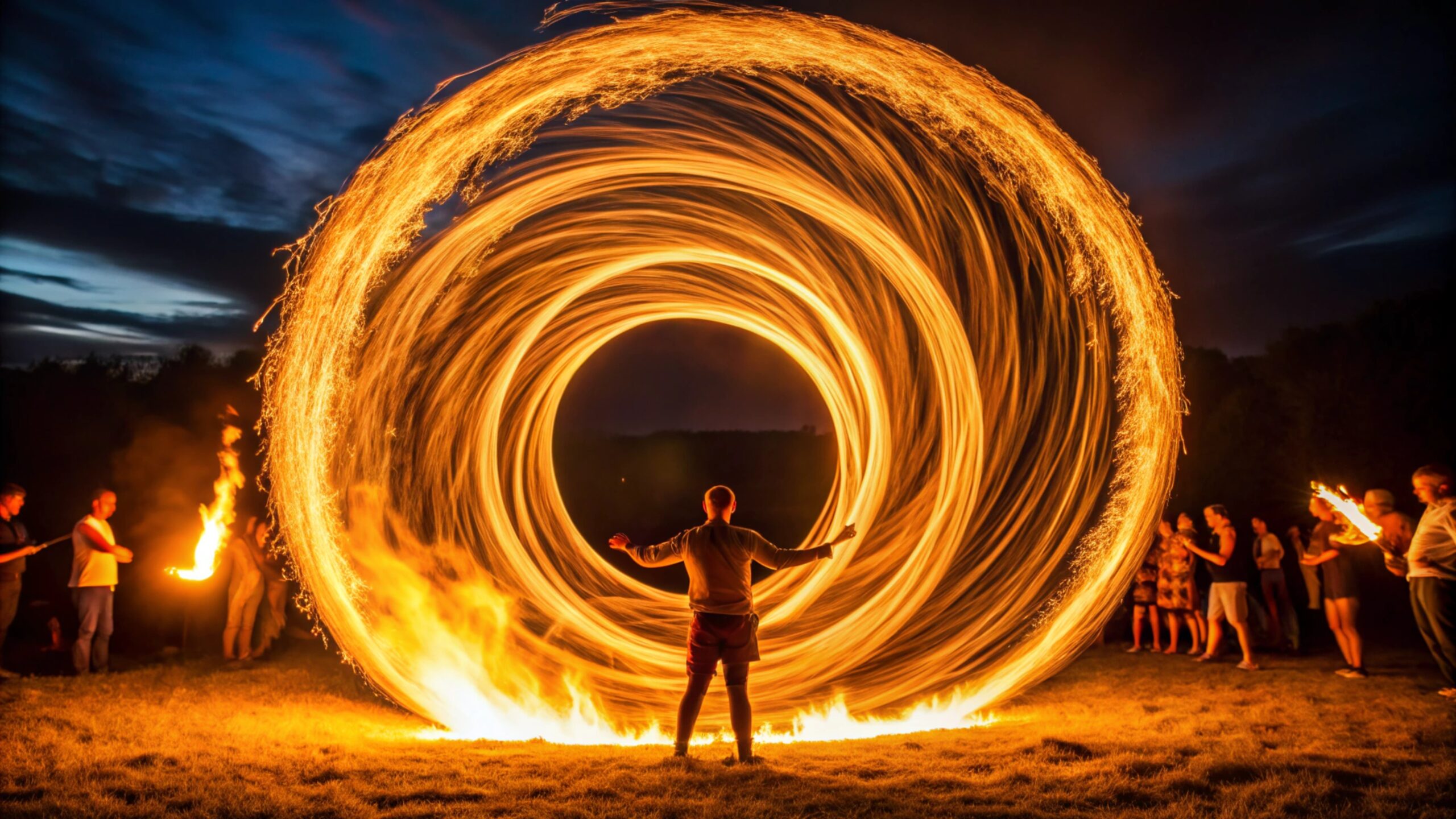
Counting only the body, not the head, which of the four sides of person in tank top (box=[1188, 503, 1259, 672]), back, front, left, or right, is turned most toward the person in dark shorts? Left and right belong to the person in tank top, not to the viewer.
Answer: back

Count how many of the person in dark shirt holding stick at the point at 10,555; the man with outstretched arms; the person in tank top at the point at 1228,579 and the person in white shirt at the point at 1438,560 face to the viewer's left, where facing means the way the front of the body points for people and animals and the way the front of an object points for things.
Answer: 2

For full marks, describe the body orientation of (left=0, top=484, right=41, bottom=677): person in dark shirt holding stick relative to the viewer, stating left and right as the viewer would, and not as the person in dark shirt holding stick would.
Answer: facing to the right of the viewer

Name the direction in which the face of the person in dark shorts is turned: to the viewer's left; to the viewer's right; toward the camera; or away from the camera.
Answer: to the viewer's left

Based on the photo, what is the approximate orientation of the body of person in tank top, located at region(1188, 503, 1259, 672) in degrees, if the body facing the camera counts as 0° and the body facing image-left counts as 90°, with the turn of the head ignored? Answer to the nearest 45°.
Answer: approximately 90°

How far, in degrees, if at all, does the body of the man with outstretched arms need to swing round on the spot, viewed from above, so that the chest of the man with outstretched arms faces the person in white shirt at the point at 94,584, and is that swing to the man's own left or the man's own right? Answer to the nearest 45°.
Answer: approximately 45° to the man's own left

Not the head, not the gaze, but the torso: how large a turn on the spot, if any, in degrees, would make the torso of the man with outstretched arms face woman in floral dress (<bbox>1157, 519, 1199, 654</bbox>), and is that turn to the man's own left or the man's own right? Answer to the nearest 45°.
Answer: approximately 45° to the man's own right

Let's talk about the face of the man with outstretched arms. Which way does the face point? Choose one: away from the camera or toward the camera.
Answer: away from the camera

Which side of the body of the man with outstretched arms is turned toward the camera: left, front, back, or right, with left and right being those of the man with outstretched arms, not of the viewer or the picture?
back

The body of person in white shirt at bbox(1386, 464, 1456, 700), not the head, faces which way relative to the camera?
to the viewer's left

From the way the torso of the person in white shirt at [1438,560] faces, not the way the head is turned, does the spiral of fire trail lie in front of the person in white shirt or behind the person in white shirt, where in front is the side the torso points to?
in front
